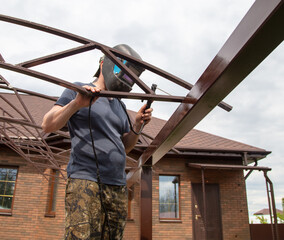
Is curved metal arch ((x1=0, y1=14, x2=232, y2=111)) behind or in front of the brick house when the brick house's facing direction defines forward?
in front

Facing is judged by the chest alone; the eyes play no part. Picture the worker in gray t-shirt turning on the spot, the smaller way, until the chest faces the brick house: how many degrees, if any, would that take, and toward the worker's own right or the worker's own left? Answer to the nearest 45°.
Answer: approximately 135° to the worker's own left

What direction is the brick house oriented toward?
toward the camera

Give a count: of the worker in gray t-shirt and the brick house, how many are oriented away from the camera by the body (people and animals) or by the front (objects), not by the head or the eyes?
0

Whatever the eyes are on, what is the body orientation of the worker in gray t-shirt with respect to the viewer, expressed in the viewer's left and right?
facing the viewer and to the right of the viewer

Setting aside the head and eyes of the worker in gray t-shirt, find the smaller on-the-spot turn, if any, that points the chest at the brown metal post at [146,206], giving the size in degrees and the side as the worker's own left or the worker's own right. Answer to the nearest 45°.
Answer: approximately 135° to the worker's own left

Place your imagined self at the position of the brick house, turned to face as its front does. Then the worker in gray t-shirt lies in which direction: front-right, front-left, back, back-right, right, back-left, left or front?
front

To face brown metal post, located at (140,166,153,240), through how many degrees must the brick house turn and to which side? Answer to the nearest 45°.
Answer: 0° — it already faces it

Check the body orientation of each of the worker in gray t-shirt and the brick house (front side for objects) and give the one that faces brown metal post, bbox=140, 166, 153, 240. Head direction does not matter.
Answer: the brick house

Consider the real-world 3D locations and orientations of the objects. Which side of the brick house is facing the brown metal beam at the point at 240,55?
front
